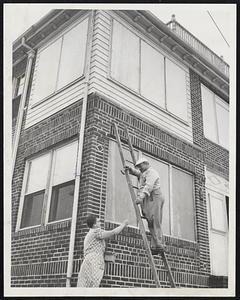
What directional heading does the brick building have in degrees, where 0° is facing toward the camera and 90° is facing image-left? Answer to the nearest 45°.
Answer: approximately 315°

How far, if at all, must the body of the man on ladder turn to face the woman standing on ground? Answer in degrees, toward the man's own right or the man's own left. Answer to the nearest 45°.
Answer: approximately 45° to the man's own left
